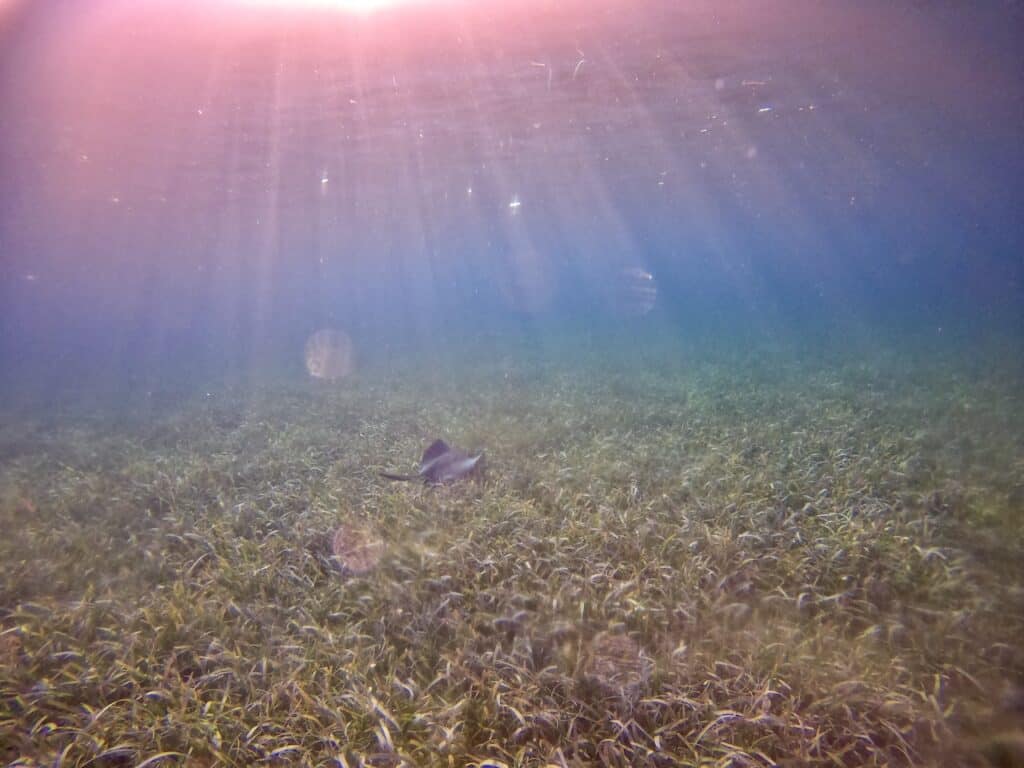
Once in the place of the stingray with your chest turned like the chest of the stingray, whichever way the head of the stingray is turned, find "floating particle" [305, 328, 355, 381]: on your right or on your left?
on your left

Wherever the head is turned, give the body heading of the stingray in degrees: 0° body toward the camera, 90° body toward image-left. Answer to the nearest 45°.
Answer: approximately 270°
